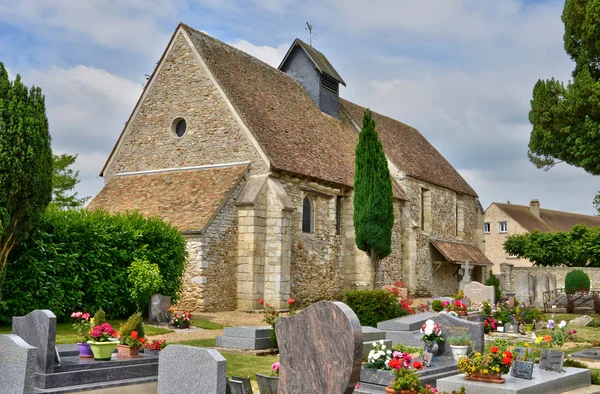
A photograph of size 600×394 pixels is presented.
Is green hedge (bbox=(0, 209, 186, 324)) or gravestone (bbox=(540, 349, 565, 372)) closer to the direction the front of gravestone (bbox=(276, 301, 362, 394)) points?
the gravestone
